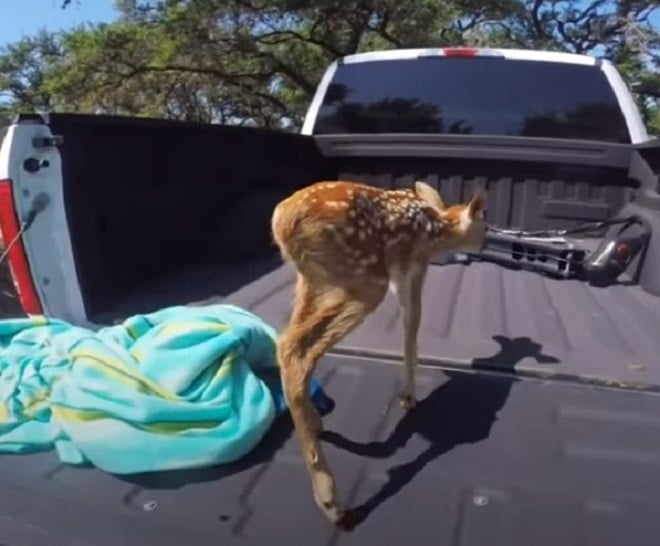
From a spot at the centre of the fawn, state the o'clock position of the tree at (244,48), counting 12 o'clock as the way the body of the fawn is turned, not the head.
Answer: The tree is roughly at 10 o'clock from the fawn.

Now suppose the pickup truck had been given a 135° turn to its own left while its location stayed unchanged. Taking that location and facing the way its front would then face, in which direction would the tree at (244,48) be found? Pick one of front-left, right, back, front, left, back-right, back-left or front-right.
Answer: back-right

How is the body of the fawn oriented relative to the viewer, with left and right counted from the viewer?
facing away from the viewer and to the right of the viewer

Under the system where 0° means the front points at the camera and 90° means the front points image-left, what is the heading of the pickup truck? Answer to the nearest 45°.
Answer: approximately 180°
